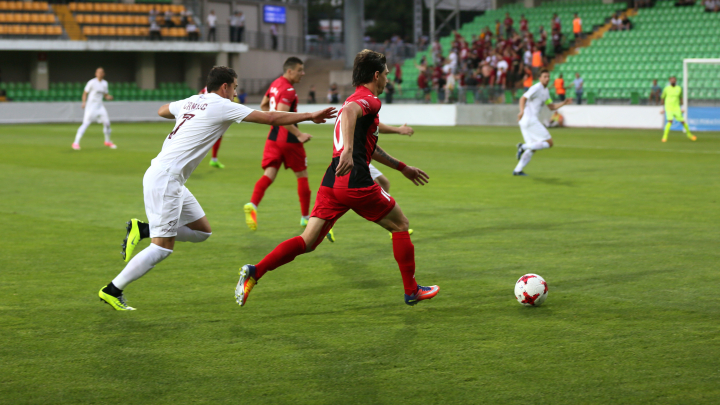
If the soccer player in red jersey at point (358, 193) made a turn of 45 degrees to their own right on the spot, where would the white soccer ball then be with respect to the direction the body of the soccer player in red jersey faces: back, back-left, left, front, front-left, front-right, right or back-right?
front-left

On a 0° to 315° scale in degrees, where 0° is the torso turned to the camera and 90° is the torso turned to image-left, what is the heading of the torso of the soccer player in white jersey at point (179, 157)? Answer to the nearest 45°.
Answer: approximately 225°

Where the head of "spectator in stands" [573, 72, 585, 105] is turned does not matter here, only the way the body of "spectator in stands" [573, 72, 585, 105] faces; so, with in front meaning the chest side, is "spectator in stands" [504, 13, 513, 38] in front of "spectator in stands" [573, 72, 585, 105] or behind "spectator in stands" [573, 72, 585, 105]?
behind

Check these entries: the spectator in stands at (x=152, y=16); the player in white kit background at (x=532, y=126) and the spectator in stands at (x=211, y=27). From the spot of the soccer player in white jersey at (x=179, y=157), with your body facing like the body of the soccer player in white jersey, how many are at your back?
0

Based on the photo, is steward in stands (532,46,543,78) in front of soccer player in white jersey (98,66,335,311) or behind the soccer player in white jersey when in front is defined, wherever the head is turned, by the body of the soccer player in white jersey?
in front

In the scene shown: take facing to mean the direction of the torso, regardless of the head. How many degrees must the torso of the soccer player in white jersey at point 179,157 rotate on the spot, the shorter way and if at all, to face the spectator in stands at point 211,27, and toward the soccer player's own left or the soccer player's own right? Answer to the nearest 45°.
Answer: approximately 45° to the soccer player's own left

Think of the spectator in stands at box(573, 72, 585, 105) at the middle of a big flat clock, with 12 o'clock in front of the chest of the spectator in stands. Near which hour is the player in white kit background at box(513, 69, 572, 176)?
The player in white kit background is roughly at 12 o'clock from the spectator in stands.

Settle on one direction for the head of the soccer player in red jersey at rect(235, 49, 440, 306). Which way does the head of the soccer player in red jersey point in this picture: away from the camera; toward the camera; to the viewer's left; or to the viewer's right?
to the viewer's right

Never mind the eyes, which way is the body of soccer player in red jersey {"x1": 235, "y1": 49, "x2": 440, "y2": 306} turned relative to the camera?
to the viewer's right

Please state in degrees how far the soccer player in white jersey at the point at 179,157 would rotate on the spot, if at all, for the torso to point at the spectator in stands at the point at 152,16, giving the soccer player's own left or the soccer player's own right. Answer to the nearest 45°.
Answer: approximately 45° to the soccer player's own left

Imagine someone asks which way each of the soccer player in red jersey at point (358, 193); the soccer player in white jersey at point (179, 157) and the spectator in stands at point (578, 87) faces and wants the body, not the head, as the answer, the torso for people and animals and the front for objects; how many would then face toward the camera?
1

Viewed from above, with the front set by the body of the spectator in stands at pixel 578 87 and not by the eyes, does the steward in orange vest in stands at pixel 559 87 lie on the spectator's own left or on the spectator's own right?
on the spectator's own right

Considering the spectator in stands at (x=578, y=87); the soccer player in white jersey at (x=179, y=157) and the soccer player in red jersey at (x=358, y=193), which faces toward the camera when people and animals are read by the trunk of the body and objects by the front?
the spectator in stands

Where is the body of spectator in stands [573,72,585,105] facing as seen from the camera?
toward the camera

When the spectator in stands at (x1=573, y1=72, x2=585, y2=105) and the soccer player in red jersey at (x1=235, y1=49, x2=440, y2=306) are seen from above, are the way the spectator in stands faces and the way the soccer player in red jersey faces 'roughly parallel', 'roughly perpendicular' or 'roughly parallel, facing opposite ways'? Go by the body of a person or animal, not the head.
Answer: roughly perpendicular
